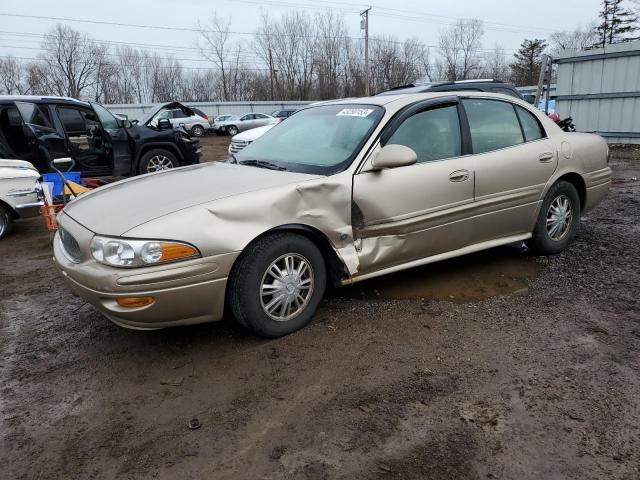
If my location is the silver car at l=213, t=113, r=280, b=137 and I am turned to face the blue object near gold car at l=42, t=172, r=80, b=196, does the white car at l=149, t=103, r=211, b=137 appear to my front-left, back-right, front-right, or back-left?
front-right

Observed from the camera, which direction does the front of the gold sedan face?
facing the viewer and to the left of the viewer

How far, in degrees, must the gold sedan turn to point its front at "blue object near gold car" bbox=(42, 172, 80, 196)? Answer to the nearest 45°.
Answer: approximately 90° to its right

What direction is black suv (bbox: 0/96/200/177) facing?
to the viewer's right

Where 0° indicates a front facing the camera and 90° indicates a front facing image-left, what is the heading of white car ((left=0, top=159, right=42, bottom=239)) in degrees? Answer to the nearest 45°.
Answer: approximately 270°

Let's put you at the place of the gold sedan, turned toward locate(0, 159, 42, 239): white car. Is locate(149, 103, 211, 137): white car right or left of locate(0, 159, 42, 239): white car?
right

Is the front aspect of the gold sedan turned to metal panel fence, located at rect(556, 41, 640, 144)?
no

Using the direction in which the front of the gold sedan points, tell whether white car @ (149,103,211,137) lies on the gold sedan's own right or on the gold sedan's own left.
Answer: on the gold sedan's own right

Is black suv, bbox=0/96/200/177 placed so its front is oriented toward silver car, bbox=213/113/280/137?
no

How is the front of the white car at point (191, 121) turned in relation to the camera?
facing to the left of the viewer

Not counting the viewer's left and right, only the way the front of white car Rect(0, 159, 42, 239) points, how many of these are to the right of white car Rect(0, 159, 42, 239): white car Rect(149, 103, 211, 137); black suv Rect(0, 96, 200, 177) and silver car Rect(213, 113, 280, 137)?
0

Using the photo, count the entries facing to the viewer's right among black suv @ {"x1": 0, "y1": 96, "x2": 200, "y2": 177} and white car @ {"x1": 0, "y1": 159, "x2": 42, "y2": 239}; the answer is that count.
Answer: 2

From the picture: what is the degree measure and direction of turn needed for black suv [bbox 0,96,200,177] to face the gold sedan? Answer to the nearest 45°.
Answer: approximately 90° to its right

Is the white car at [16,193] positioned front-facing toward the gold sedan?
no

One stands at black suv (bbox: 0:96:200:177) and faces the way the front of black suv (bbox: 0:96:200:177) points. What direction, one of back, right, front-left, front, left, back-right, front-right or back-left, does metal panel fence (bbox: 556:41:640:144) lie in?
front
